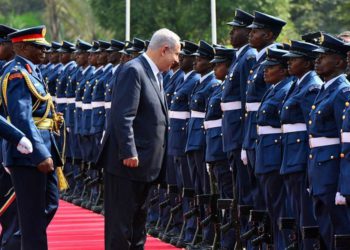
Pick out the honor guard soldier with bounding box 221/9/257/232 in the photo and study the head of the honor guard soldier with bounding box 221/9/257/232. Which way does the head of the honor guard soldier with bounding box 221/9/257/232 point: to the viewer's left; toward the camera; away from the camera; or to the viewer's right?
to the viewer's left

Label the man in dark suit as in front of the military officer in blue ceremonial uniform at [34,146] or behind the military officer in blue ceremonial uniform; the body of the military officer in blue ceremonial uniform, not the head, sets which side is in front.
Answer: in front

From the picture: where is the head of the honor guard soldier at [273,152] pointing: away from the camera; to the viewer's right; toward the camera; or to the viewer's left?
to the viewer's left

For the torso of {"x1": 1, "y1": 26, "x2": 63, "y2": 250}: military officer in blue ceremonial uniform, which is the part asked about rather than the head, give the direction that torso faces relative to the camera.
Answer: to the viewer's right

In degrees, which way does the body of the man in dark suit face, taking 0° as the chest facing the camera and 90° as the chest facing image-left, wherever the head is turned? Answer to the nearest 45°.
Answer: approximately 270°

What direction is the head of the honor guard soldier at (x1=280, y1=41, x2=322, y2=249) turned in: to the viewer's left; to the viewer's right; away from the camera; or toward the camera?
to the viewer's left
